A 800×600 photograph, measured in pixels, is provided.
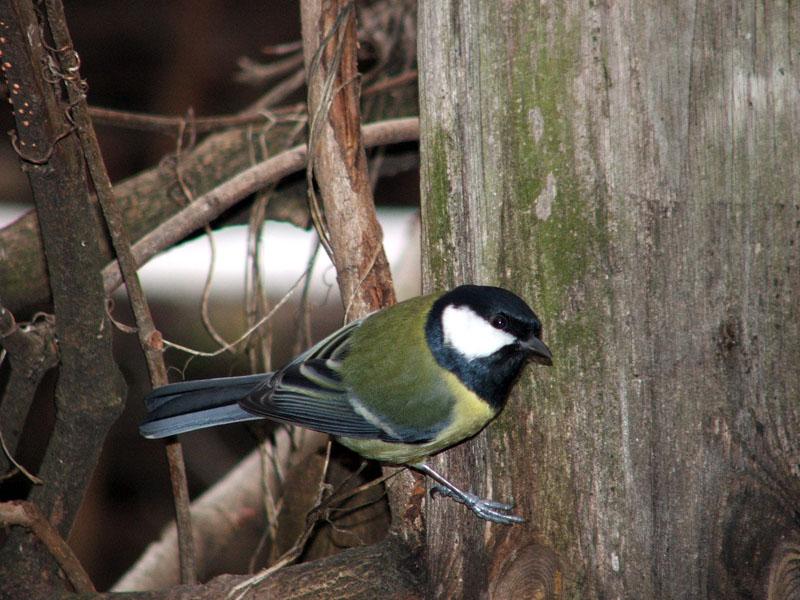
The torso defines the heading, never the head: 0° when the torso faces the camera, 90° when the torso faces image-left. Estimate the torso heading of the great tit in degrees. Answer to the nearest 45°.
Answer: approximately 270°

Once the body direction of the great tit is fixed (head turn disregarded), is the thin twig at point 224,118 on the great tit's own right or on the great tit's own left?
on the great tit's own left
